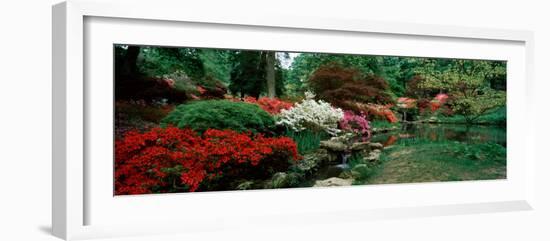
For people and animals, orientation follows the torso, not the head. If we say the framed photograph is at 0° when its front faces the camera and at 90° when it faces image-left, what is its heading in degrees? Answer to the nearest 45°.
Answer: approximately 315°
